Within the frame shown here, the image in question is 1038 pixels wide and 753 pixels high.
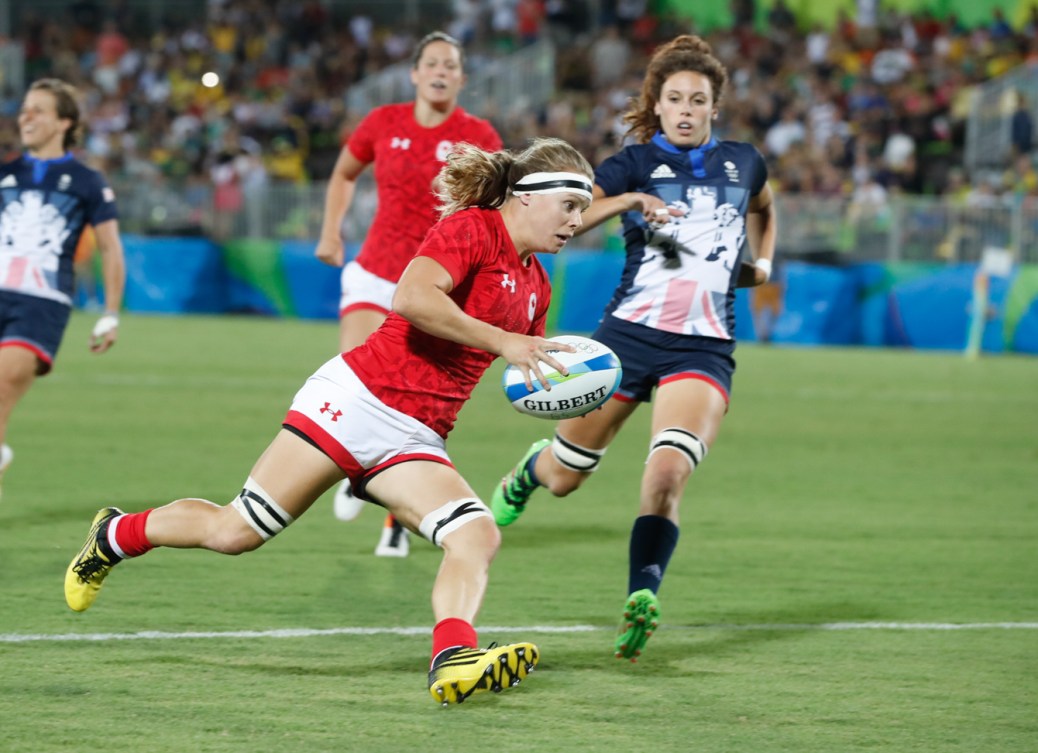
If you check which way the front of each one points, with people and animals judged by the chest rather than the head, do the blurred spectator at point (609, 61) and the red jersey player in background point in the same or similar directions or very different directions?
same or similar directions

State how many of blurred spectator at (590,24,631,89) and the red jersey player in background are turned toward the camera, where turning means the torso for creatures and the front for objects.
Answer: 2

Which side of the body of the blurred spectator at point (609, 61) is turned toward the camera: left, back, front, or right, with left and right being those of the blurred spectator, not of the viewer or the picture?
front

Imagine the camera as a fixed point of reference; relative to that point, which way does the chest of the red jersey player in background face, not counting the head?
toward the camera

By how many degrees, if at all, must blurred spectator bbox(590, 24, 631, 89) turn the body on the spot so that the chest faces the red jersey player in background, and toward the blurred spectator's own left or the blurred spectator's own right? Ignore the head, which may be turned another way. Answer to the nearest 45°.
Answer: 0° — they already face them

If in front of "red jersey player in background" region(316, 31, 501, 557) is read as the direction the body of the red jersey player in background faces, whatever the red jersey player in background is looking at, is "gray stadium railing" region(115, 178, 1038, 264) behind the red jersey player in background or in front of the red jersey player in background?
behind

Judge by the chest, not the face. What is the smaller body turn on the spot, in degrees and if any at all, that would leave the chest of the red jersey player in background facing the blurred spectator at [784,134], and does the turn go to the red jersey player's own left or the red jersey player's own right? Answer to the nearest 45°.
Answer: approximately 180°

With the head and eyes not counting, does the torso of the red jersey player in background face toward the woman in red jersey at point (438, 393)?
yes

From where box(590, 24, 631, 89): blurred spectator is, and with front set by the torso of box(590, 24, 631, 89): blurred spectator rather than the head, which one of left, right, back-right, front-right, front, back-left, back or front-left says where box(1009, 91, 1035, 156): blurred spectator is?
front-left
